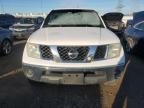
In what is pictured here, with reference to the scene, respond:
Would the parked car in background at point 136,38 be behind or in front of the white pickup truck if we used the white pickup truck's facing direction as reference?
behind

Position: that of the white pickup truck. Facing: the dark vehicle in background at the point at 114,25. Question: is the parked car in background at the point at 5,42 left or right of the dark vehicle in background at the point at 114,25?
left

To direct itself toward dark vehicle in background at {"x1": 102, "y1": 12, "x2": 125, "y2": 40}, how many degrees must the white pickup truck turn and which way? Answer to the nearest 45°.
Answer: approximately 180°

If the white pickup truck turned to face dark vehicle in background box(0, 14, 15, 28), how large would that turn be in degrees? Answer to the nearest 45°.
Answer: approximately 180°

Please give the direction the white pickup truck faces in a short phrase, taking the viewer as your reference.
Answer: facing the viewer

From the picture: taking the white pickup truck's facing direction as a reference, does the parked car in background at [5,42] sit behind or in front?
behind
